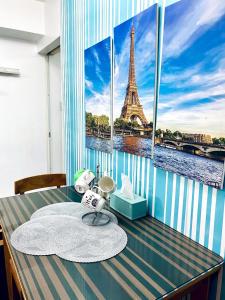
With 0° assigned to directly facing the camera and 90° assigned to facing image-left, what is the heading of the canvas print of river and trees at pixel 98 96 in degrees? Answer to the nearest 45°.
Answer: approximately 45°

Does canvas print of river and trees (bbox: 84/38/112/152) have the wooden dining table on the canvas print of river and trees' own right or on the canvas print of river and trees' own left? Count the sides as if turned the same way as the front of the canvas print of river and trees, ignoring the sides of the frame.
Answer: on the canvas print of river and trees' own left

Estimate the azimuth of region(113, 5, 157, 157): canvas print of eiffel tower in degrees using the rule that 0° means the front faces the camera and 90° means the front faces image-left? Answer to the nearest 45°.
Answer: approximately 45°

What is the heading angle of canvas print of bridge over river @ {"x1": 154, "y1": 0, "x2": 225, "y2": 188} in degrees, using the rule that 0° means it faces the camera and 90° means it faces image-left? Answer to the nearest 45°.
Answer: approximately 45°
